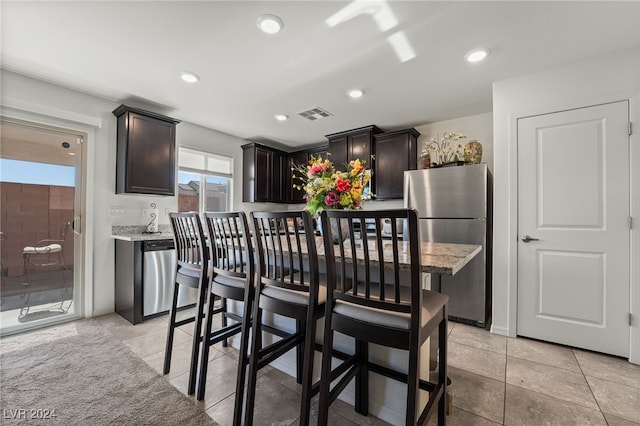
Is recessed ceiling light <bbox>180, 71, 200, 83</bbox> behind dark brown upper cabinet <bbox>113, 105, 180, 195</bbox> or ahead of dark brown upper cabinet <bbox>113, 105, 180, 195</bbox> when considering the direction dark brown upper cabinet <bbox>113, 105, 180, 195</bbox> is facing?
ahead

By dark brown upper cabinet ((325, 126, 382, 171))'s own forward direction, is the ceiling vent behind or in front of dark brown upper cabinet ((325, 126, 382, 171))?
in front

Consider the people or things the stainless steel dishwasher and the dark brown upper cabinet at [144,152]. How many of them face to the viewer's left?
0

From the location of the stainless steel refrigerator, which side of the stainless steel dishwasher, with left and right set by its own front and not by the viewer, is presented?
front

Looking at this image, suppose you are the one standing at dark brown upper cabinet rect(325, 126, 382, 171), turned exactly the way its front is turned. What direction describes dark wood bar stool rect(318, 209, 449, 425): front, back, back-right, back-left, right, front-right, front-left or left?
front-left

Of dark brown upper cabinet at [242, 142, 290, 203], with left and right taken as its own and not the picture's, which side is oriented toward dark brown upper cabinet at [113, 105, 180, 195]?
right

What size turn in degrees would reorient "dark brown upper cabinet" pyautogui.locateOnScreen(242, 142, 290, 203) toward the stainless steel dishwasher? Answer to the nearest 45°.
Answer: approximately 90° to its right

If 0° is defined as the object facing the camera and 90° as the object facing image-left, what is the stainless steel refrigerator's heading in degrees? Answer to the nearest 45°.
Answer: approximately 45°
